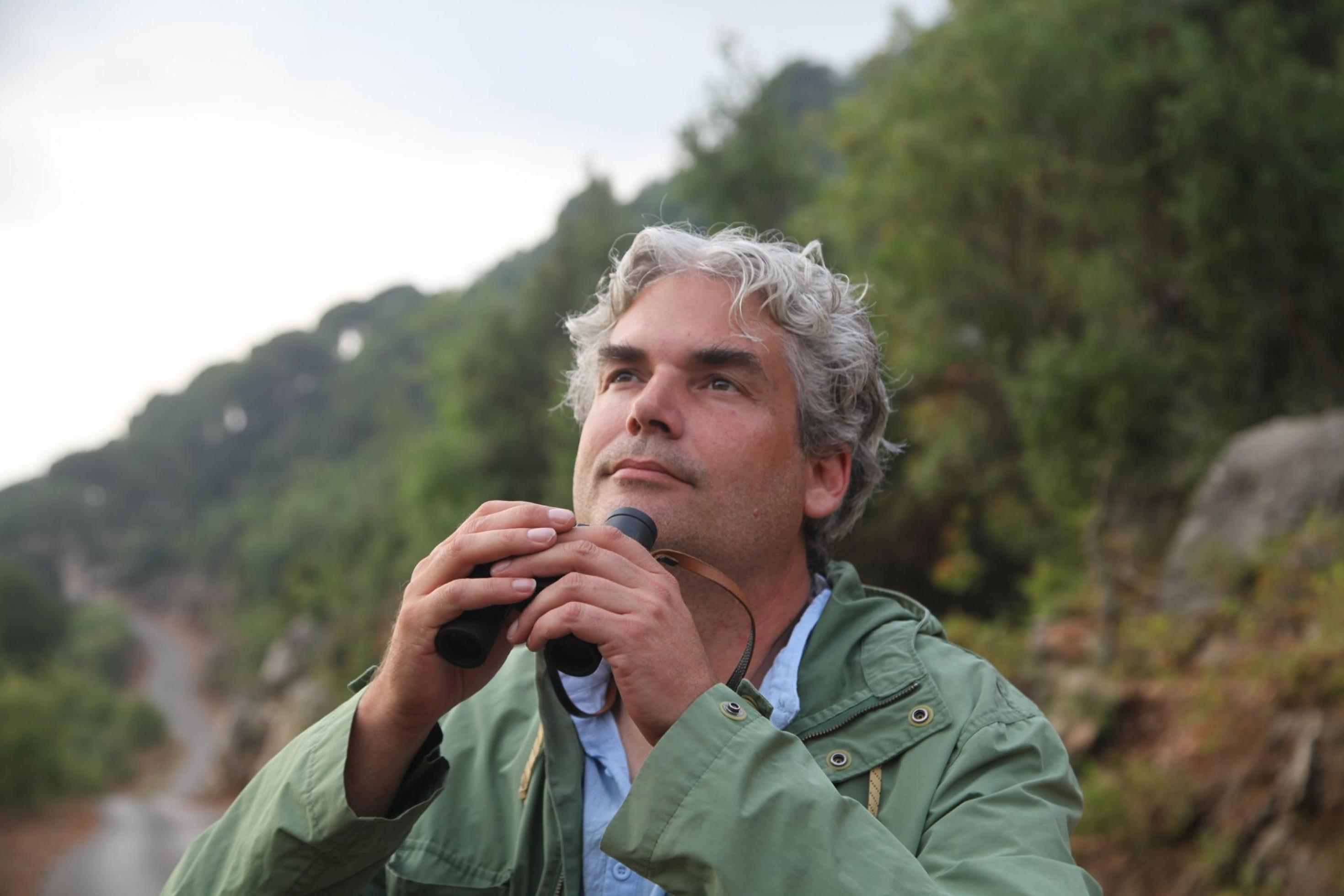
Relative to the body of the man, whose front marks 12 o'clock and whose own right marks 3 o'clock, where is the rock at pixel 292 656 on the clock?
The rock is roughly at 4 o'clock from the man.

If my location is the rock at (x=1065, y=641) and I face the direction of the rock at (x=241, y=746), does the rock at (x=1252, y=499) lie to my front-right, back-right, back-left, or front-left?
back-right

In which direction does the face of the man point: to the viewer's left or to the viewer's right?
to the viewer's left

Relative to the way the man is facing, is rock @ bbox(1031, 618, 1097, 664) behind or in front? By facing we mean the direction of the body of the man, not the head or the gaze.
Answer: behind

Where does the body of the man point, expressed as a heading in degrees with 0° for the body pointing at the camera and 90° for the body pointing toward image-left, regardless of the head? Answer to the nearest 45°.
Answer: approximately 45°
